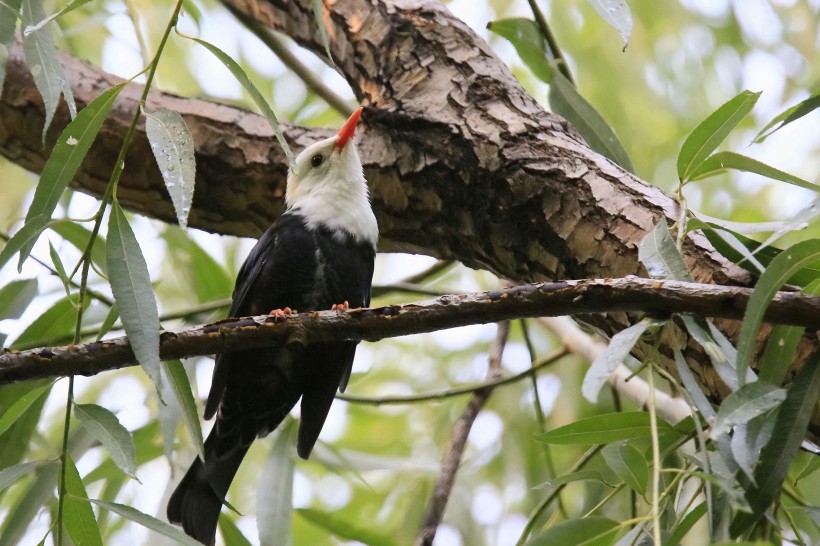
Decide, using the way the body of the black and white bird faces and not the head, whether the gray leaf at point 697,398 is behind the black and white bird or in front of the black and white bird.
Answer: in front

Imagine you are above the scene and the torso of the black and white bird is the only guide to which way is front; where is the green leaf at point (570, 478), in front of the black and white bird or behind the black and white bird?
in front

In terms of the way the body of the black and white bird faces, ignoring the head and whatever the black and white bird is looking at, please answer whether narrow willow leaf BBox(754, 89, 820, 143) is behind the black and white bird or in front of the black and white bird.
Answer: in front

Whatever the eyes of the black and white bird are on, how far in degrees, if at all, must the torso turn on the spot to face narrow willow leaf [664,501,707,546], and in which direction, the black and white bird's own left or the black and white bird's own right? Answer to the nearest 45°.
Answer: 0° — it already faces it

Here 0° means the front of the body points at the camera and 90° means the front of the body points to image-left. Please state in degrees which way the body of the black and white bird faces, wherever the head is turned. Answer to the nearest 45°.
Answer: approximately 315°
